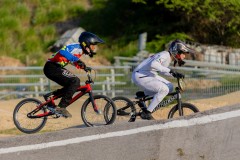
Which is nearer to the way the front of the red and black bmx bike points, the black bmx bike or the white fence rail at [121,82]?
the black bmx bike

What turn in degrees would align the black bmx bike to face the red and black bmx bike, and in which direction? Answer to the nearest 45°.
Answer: approximately 180°

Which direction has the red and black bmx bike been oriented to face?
to the viewer's right

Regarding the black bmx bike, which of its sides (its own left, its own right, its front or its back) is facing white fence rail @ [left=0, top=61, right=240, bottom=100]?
left

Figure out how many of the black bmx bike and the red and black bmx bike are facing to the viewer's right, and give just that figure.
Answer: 2

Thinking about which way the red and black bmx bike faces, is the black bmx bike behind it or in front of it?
in front

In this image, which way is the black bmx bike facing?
to the viewer's right

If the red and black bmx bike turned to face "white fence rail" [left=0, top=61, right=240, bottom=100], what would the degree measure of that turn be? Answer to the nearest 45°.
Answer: approximately 90° to its left
